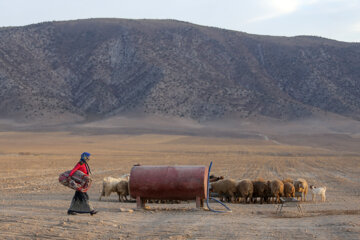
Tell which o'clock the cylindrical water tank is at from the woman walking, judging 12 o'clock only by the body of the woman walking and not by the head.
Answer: The cylindrical water tank is roughly at 11 o'clock from the woman walking.

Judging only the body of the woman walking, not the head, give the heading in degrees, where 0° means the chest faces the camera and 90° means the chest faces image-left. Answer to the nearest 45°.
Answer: approximately 270°
